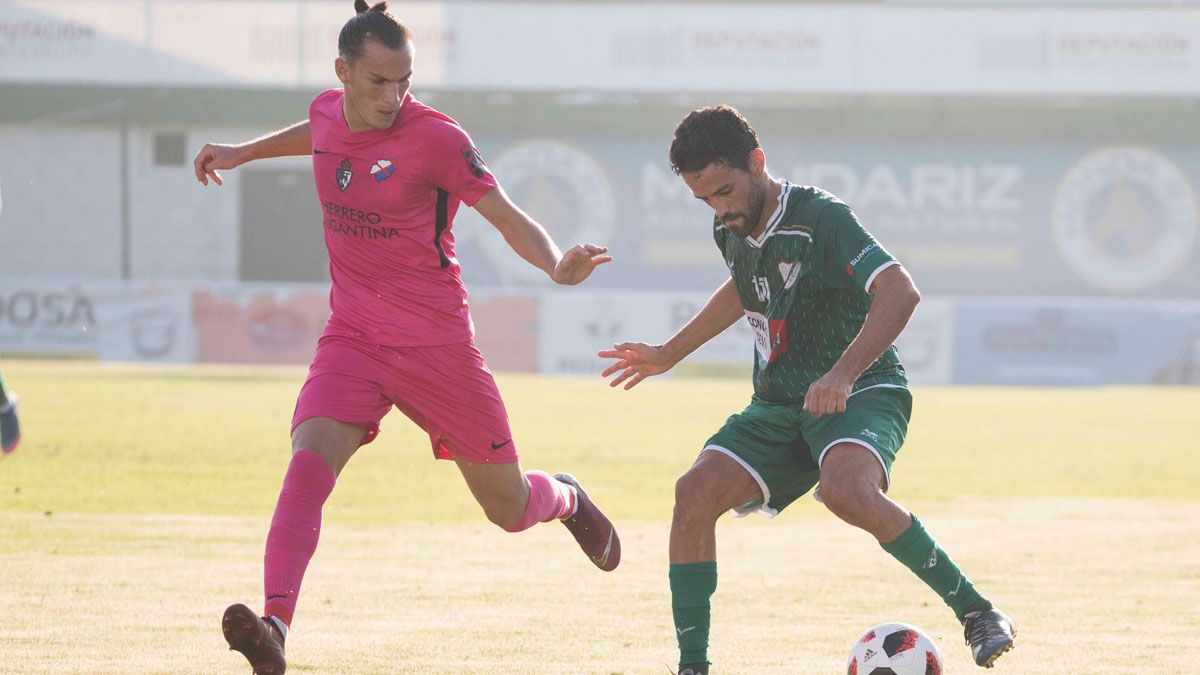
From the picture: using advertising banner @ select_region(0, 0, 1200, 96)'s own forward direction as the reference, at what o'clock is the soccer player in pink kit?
The soccer player in pink kit is roughly at 12 o'clock from the advertising banner.

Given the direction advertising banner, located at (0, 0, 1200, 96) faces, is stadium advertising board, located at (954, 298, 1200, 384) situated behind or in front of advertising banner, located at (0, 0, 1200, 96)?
in front

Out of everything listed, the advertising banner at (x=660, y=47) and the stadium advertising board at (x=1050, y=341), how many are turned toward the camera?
2

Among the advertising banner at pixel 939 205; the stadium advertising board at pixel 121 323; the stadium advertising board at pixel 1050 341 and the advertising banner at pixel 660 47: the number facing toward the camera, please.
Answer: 4

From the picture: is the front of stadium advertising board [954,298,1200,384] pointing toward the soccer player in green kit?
yes

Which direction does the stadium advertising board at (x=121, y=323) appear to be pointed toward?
toward the camera

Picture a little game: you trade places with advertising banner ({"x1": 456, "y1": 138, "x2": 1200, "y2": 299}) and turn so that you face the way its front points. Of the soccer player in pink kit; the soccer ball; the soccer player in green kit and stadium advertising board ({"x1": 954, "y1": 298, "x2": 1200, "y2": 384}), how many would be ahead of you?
4

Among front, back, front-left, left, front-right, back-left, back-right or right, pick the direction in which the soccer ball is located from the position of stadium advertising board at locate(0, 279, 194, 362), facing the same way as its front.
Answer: front

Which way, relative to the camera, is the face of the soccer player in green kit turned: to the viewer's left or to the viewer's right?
to the viewer's left

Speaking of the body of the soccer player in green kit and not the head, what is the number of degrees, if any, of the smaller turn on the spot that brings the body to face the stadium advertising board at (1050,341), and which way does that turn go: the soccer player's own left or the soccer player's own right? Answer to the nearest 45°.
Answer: approximately 135° to the soccer player's own right

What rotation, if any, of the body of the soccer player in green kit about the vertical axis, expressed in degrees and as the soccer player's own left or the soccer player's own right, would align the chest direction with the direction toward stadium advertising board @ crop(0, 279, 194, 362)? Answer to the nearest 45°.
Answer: approximately 90° to the soccer player's own right

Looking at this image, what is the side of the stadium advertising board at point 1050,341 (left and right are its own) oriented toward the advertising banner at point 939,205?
back

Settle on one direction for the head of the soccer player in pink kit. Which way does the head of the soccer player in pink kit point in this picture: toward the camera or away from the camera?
toward the camera

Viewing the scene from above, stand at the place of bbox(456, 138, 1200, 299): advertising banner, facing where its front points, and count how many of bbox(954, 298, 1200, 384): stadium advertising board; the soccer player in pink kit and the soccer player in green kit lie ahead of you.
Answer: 3

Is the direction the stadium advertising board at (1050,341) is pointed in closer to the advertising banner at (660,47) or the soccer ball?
the soccer ball

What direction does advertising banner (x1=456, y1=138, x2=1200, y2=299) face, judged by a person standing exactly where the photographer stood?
facing the viewer
